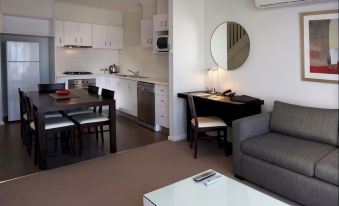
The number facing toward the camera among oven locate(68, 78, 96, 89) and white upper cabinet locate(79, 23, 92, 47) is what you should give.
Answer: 2

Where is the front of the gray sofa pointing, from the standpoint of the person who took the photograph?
facing the viewer and to the left of the viewer

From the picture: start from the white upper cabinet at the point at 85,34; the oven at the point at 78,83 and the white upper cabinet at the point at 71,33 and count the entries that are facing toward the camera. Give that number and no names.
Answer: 3

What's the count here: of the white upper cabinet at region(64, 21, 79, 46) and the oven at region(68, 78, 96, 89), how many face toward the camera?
2

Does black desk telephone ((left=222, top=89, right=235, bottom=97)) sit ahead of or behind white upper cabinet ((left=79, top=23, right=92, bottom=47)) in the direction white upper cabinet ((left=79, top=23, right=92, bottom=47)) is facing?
ahead

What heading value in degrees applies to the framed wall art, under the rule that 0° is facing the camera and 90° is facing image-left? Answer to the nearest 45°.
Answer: approximately 45°

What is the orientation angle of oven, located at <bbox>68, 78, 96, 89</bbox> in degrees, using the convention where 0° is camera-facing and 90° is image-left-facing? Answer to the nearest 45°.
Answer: approximately 0°

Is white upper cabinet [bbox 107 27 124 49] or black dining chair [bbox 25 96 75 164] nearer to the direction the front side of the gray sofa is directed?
the black dining chair
